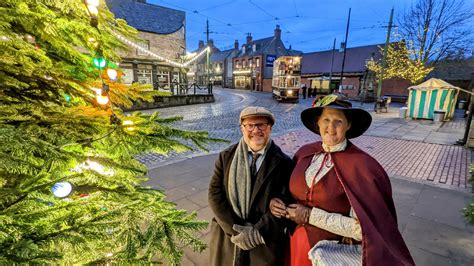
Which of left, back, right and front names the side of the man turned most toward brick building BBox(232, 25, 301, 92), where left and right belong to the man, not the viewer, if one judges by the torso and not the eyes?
back

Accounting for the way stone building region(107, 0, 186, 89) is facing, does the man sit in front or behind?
in front

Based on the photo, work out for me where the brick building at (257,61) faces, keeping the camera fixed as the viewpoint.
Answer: facing the viewer and to the left of the viewer

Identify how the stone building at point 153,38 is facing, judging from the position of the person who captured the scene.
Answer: facing the viewer and to the right of the viewer

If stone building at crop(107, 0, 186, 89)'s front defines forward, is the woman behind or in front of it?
in front

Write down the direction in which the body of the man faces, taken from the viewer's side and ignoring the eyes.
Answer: toward the camera

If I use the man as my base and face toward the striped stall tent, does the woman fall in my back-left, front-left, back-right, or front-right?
front-right

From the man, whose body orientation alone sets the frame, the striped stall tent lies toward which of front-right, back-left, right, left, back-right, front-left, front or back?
back-left

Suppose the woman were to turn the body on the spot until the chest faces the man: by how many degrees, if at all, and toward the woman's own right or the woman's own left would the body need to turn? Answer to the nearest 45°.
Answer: approximately 45° to the woman's own right

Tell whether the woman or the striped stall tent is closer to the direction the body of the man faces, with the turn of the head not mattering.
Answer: the woman

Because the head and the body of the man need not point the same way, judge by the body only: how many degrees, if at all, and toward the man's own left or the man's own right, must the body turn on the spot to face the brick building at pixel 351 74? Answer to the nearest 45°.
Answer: approximately 180°

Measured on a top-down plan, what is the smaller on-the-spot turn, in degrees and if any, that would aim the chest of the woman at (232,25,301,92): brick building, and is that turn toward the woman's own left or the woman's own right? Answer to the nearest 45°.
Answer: approximately 135° to the woman's own right

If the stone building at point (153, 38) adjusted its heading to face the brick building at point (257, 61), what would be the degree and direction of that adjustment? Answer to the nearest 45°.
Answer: approximately 90° to its left
